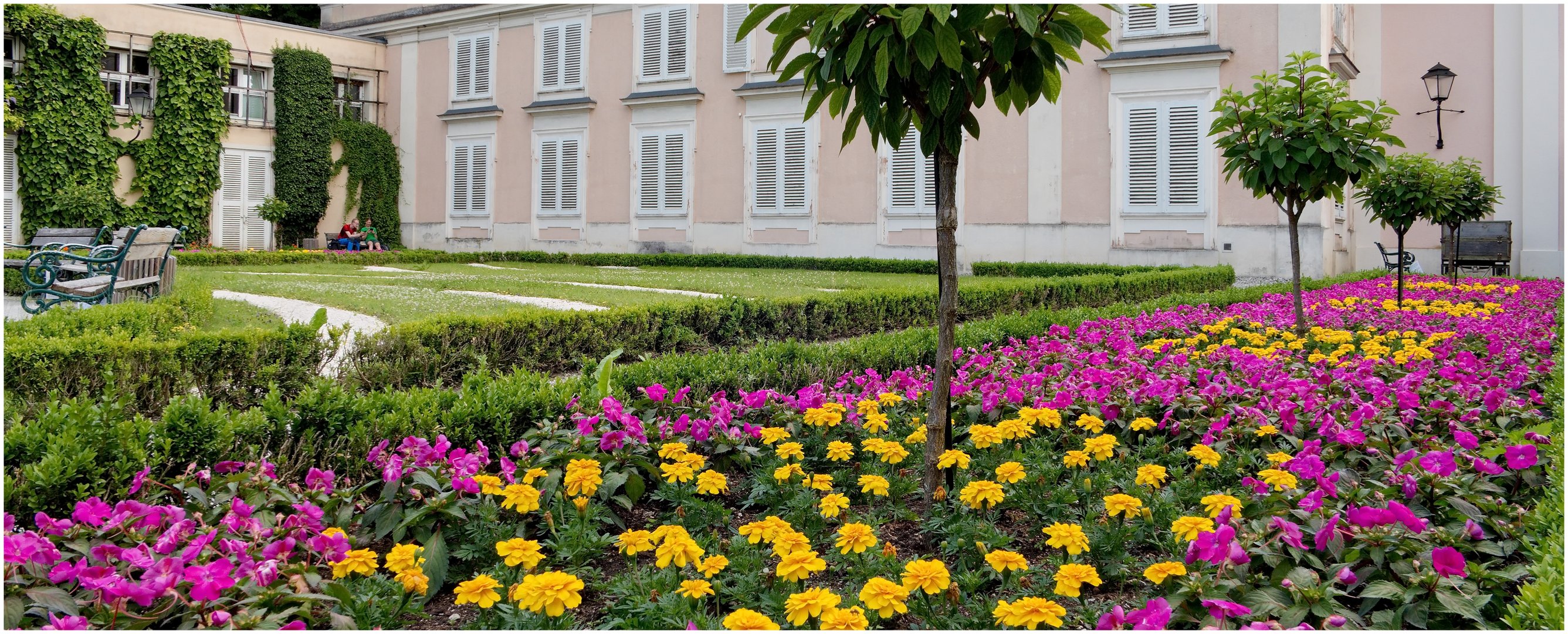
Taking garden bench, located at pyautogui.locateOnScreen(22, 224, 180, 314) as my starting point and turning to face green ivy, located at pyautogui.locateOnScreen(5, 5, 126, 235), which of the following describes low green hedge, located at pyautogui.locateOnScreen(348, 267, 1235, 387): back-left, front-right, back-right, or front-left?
back-right

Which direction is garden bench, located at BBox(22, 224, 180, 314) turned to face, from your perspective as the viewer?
facing away from the viewer and to the left of the viewer
